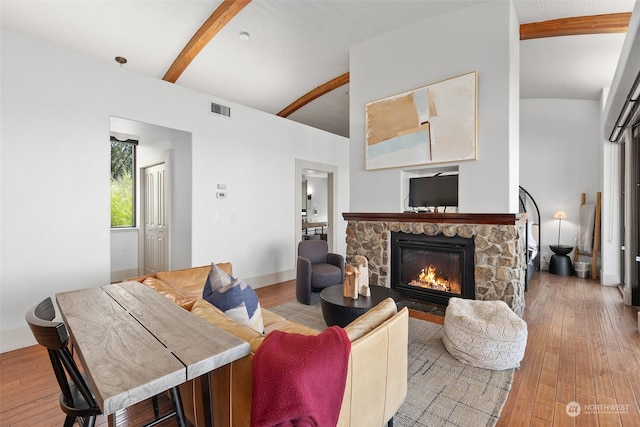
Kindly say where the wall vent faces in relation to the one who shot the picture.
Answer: facing the viewer and to the right of the viewer

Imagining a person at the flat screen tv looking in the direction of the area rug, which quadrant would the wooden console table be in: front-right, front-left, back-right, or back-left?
front-right

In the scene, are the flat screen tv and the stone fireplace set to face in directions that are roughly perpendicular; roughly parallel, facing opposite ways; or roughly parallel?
roughly parallel

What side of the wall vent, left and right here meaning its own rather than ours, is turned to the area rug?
front

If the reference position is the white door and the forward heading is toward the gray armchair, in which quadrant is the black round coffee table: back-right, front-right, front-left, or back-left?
front-right

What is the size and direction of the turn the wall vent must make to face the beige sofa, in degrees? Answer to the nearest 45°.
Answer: approximately 45° to its right

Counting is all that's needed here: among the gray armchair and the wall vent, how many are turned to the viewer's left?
0

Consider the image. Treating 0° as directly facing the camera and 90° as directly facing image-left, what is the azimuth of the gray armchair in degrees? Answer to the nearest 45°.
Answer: approximately 315°

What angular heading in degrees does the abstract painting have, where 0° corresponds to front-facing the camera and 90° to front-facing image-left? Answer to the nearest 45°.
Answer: approximately 45°

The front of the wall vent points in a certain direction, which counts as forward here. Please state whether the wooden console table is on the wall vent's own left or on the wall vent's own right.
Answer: on the wall vent's own right
